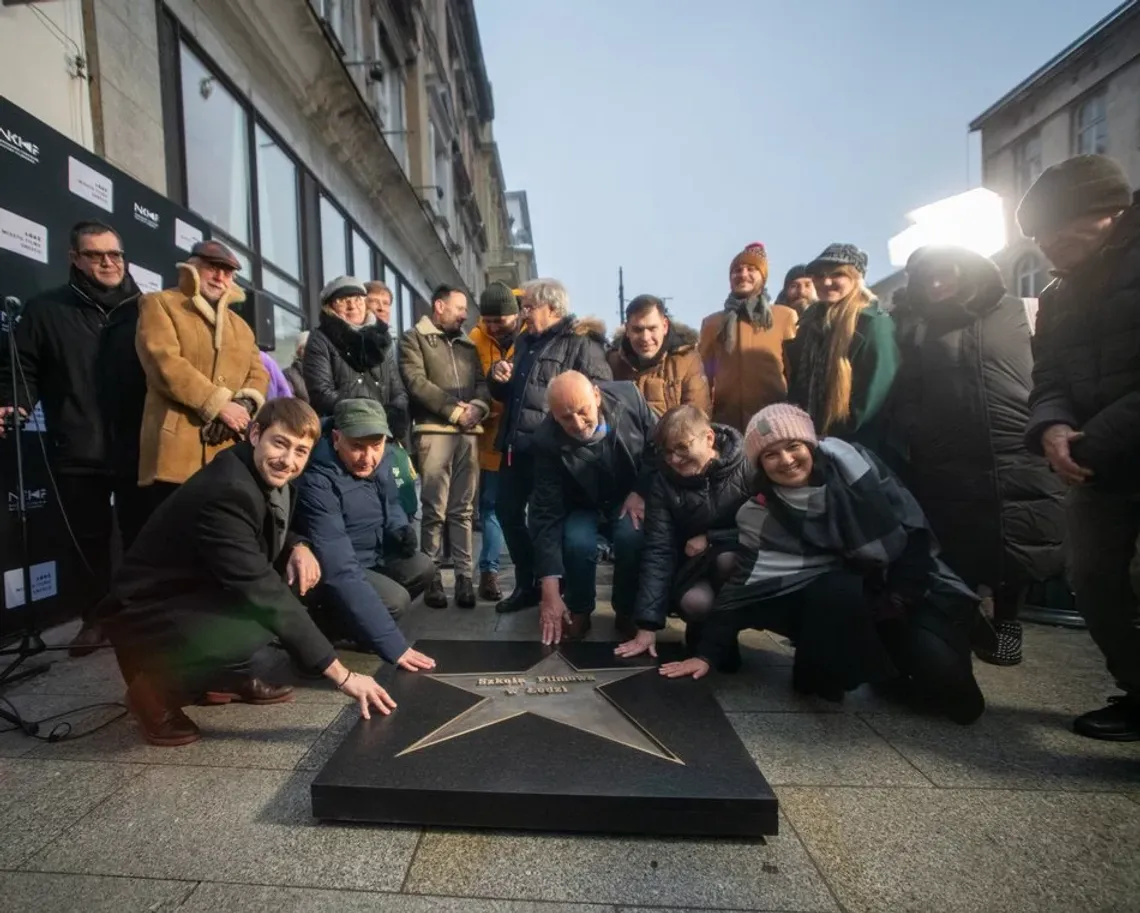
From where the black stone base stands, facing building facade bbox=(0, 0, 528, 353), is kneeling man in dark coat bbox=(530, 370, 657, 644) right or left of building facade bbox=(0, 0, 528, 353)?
right

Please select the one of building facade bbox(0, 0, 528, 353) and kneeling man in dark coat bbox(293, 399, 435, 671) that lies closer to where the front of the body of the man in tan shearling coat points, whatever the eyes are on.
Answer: the kneeling man in dark coat

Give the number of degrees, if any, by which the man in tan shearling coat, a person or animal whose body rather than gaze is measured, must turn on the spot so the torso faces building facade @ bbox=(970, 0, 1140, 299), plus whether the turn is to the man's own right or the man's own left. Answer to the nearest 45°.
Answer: approximately 45° to the man's own left

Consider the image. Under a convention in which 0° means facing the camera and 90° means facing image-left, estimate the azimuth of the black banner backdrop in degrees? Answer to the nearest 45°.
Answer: approximately 315°

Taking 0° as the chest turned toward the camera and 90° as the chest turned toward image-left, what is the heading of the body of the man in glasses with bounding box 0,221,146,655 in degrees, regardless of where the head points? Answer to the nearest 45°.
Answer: approximately 315°

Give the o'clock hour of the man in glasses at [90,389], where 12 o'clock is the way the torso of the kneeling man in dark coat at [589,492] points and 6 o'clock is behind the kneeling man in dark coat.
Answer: The man in glasses is roughly at 3 o'clock from the kneeling man in dark coat.
